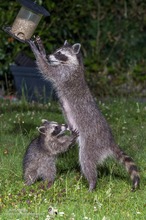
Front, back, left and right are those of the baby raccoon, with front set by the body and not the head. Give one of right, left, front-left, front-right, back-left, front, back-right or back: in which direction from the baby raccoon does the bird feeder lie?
back-left

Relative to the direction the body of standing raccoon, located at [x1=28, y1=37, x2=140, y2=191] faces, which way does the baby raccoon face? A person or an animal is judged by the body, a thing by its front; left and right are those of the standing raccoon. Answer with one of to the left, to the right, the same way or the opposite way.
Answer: the opposite way

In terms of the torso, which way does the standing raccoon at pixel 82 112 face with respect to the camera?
to the viewer's left

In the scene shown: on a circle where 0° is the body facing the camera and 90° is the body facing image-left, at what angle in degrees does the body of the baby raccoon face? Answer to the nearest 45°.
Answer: approximately 270°
